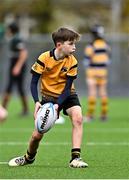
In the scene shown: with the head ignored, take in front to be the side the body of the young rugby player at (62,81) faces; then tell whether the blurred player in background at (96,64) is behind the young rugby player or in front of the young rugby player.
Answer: behind

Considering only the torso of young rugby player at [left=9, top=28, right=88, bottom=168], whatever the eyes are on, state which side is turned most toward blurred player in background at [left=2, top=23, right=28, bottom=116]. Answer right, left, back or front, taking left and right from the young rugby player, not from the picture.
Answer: back

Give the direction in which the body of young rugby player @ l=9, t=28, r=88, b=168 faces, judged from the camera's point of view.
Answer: toward the camera

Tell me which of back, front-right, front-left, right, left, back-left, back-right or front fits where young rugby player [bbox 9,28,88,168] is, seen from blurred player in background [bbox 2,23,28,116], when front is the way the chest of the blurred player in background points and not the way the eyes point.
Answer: left

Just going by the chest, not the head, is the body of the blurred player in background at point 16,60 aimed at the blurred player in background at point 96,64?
no

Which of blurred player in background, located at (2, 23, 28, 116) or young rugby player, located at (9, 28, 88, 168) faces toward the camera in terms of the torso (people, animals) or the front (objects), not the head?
the young rugby player
